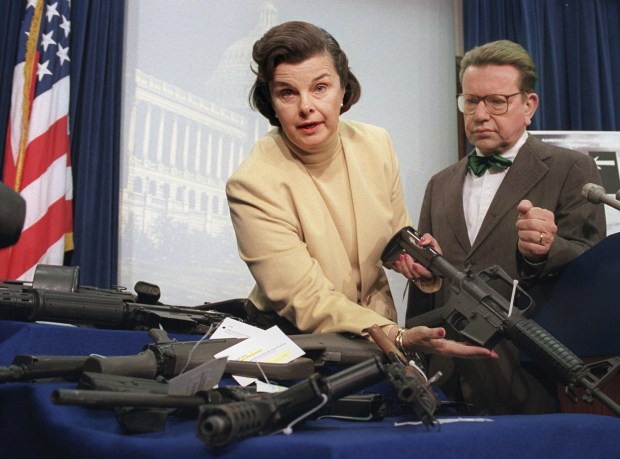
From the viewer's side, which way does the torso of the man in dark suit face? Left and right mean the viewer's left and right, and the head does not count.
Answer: facing the viewer and to the left of the viewer

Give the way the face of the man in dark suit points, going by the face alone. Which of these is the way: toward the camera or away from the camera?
toward the camera

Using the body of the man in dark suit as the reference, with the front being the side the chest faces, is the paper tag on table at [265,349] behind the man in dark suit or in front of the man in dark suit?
in front

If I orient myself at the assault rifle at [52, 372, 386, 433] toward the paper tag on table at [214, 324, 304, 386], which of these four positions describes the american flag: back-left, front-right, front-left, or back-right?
front-left

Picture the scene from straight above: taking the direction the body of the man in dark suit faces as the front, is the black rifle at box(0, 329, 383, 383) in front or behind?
in front

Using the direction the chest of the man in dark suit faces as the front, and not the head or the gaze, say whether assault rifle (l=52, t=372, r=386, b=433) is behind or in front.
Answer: in front

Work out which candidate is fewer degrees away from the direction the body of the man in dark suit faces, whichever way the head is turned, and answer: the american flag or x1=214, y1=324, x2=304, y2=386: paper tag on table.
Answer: the paper tag on table
